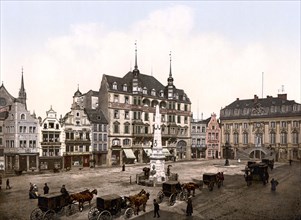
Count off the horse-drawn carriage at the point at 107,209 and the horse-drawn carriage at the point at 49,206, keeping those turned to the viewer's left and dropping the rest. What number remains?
0

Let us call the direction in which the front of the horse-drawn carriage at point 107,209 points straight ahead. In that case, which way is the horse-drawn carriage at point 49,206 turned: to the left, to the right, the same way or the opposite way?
the same way

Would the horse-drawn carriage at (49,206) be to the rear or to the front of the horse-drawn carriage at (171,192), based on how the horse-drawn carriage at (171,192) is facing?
to the rear

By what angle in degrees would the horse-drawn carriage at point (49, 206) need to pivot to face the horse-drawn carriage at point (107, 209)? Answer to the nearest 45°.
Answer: approximately 45° to its right

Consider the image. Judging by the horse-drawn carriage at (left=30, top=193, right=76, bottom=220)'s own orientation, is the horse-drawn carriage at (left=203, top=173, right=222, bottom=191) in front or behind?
in front

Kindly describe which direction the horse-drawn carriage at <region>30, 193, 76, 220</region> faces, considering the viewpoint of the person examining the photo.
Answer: facing away from the viewer and to the right of the viewer

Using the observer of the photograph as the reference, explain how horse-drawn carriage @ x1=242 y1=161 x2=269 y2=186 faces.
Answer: facing the viewer and to the left of the viewer

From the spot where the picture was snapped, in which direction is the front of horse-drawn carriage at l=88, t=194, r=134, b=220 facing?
facing away from the viewer and to the right of the viewer

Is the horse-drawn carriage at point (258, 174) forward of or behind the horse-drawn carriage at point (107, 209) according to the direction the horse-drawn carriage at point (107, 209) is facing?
forward

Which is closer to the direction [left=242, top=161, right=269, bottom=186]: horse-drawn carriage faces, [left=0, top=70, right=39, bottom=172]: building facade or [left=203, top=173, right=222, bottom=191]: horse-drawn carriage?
the horse-drawn carriage

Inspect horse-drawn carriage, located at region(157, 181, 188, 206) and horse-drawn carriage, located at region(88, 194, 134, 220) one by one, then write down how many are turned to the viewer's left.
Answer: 0

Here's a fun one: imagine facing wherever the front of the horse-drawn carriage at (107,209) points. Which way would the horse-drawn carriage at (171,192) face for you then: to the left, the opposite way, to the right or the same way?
the same way

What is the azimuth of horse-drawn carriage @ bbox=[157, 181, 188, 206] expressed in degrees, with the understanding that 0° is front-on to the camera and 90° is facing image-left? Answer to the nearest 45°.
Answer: approximately 225°

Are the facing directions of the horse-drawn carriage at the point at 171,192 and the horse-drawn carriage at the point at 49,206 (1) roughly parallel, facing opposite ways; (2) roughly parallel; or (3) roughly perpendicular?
roughly parallel
